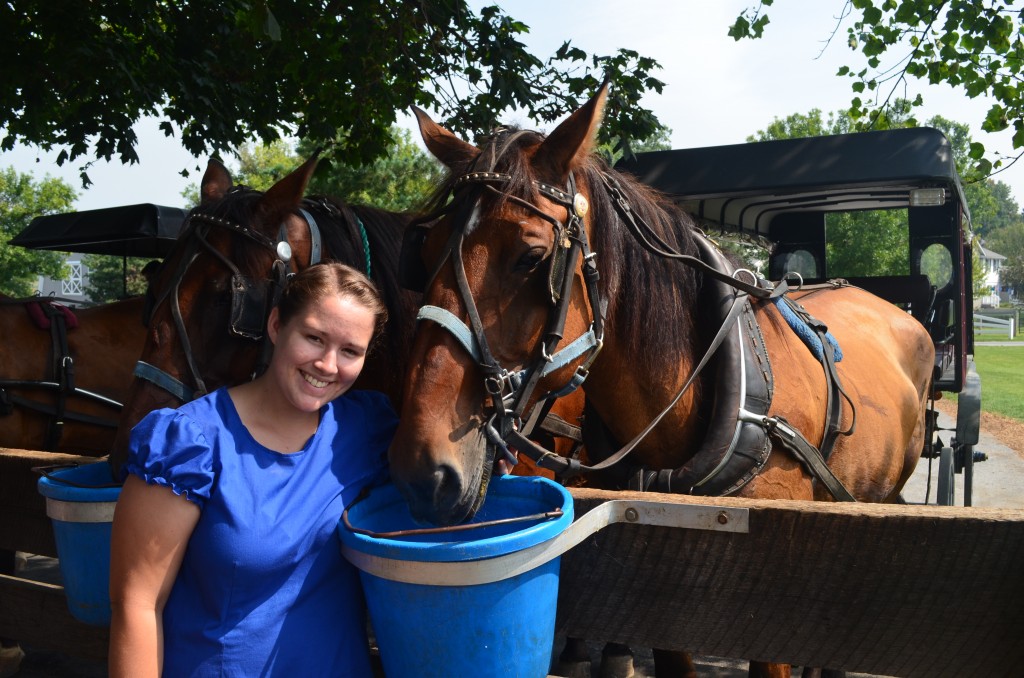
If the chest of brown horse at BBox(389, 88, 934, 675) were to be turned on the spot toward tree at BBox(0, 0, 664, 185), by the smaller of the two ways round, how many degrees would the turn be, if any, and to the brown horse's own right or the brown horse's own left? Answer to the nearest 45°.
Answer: approximately 90° to the brown horse's own right

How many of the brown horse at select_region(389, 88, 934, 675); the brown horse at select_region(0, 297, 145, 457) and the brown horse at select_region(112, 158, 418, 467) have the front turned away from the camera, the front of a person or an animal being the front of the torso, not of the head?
0

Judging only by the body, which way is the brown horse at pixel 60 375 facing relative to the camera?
to the viewer's left

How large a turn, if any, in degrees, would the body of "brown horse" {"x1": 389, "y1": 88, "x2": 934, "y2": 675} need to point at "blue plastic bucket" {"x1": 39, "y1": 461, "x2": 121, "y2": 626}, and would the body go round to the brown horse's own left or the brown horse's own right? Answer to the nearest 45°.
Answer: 0° — it already faces it

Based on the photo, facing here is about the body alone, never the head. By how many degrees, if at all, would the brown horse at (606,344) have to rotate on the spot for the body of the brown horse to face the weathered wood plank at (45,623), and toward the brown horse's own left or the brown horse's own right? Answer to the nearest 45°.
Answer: approximately 45° to the brown horse's own right

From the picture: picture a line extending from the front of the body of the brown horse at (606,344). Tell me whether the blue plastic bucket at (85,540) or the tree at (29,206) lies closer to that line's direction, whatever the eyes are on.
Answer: the blue plastic bucket

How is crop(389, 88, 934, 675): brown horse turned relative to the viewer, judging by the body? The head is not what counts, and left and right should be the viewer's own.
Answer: facing the viewer and to the left of the viewer
